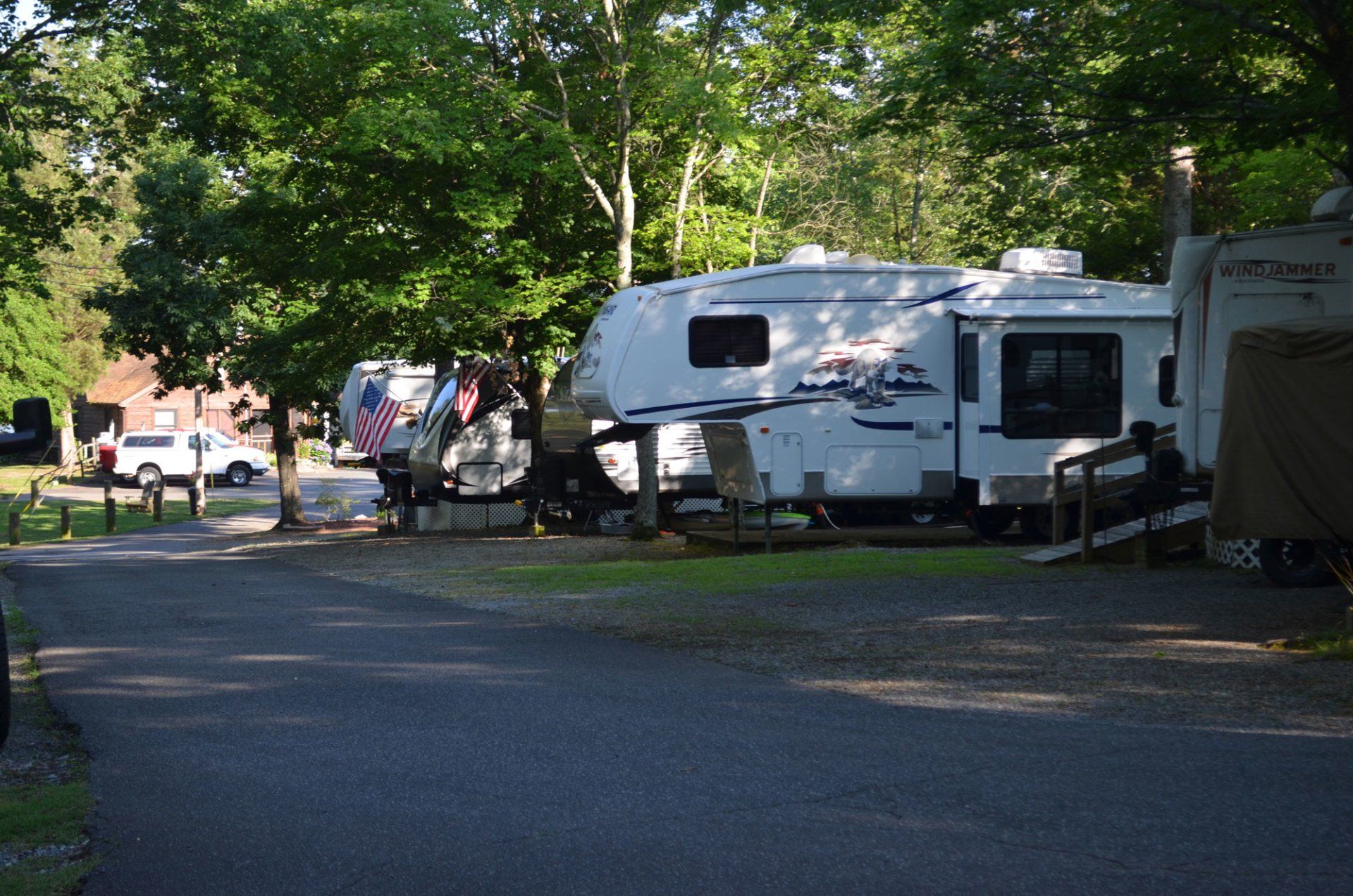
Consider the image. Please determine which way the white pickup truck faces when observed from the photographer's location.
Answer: facing to the right of the viewer

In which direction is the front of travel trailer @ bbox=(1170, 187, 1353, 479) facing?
to the viewer's left

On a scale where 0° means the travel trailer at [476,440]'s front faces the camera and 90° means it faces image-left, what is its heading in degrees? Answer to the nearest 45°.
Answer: approximately 45°

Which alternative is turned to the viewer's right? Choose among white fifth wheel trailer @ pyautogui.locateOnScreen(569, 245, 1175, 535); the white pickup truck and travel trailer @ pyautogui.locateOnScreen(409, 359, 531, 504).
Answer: the white pickup truck

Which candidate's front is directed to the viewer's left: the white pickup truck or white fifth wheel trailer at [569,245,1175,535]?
the white fifth wheel trailer

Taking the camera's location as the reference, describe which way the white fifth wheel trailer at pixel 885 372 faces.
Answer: facing to the left of the viewer

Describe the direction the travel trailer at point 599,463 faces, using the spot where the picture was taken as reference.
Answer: facing the viewer and to the left of the viewer

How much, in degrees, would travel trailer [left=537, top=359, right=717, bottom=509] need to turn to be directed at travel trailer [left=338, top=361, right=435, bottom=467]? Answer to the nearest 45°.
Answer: approximately 90° to its right

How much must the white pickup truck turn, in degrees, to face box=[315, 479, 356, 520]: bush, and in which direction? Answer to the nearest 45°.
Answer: approximately 90° to its right

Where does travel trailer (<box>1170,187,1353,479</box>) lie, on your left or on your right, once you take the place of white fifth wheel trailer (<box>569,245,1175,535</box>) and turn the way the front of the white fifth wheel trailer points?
on your left
